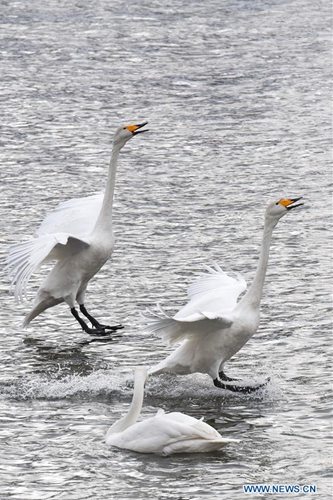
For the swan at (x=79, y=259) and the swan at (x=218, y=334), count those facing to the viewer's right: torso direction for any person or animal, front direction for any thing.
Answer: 2

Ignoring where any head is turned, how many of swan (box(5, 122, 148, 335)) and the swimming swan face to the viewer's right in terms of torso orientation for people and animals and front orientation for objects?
1

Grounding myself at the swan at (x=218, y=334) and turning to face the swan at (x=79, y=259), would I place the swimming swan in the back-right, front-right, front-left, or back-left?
back-left

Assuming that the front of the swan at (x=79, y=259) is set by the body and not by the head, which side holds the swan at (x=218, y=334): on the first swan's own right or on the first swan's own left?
on the first swan's own right

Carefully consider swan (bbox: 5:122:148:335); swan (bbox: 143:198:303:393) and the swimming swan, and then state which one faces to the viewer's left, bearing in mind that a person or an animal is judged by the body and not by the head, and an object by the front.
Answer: the swimming swan

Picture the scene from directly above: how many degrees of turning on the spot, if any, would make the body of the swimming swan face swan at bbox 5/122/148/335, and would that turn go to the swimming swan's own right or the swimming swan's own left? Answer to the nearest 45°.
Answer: approximately 90° to the swimming swan's own right

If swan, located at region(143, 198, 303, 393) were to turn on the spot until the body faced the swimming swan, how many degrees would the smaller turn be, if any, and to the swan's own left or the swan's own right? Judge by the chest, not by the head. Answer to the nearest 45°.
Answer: approximately 90° to the swan's own right

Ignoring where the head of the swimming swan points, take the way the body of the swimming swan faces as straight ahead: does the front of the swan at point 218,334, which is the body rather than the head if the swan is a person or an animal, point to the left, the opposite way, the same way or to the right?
the opposite way

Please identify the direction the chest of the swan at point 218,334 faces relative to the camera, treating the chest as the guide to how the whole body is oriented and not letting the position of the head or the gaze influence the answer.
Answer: to the viewer's right

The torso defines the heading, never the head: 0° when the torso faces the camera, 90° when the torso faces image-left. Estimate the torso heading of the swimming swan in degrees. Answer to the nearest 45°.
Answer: approximately 90°

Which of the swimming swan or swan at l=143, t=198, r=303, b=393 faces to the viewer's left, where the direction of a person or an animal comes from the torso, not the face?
the swimming swan

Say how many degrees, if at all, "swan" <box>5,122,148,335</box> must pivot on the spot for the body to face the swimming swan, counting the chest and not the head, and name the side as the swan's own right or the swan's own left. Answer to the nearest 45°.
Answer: approximately 90° to the swan's own right

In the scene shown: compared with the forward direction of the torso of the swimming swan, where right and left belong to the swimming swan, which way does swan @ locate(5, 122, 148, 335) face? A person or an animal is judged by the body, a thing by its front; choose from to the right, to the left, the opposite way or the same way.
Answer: the opposite way

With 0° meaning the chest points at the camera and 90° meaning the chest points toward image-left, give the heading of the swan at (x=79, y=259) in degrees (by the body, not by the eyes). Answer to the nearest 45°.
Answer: approximately 270°

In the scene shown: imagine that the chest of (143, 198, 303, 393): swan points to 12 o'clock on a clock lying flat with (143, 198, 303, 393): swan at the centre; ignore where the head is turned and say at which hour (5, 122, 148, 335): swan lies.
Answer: (5, 122, 148, 335): swan is roughly at 8 o'clock from (143, 198, 303, 393): swan.
